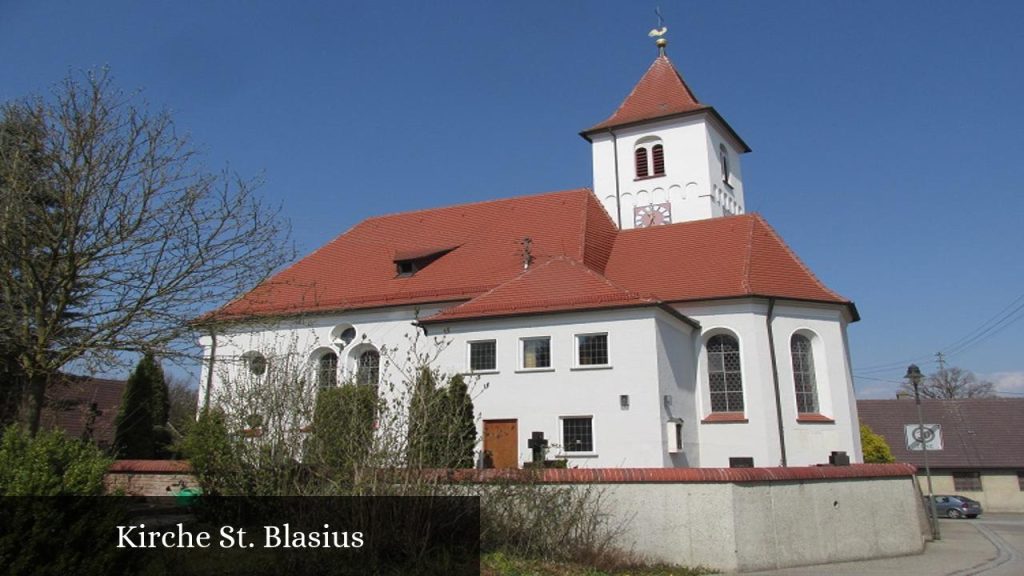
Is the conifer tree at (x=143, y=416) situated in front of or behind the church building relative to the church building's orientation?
in front

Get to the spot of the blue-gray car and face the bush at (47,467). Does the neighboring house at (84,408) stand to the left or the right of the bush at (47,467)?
right

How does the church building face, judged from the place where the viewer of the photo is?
facing away from the viewer and to the left of the viewer

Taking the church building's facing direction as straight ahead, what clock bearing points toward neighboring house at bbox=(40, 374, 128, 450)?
The neighboring house is roughly at 11 o'clock from the church building.

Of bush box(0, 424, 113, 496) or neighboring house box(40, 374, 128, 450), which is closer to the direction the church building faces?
the neighboring house

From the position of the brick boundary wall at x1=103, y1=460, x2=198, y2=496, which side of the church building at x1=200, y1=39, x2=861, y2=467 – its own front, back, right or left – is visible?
left
